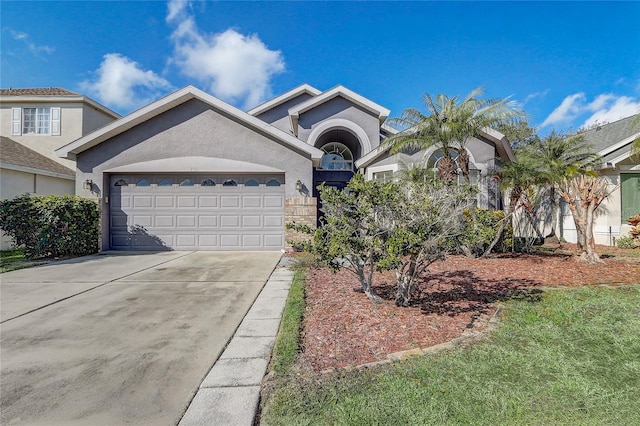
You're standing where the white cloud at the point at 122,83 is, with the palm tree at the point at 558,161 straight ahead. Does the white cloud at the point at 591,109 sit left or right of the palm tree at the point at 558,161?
left

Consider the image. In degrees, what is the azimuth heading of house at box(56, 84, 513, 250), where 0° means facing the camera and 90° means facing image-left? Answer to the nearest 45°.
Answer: approximately 0°

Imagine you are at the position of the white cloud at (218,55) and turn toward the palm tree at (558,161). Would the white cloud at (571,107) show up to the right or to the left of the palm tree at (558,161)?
left

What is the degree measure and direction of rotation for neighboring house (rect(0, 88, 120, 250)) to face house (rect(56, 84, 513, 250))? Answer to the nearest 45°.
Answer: approximately 45° to its left

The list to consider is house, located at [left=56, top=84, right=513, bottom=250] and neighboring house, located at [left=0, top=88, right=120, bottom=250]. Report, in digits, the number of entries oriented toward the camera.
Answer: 2

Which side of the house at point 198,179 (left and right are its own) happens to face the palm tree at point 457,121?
left

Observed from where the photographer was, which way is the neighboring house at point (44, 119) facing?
facing the viewer

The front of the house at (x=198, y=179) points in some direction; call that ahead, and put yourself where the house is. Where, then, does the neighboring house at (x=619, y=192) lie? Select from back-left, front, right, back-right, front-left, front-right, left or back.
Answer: left

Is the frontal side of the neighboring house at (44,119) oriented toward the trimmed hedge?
yes

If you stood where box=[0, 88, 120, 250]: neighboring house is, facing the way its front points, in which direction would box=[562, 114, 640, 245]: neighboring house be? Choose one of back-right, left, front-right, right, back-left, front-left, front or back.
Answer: front-left
